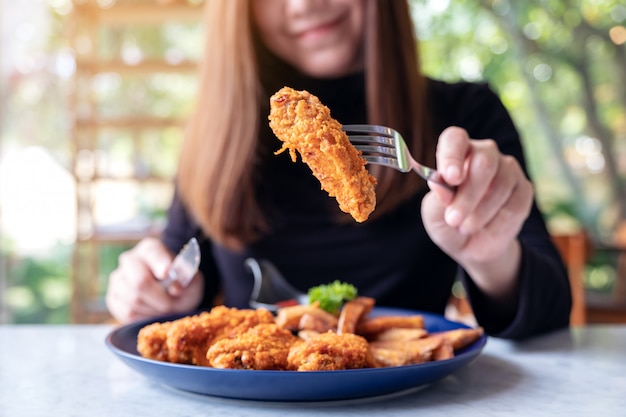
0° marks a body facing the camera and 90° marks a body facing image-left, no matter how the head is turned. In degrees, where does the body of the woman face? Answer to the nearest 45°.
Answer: approximately 0°

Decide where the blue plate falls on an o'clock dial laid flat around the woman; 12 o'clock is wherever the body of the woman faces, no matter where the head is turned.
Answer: The blue plate is roughly at 12 o'clock from the woman.

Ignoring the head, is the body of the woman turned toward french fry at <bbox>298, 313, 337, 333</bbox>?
yes

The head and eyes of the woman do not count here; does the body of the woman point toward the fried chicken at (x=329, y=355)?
yes

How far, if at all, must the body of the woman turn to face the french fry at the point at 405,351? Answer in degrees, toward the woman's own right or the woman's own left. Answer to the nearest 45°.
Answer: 0° — they already face it

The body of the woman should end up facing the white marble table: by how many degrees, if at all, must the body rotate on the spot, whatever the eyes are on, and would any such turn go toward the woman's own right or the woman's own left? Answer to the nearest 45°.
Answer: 0° — they already face it
